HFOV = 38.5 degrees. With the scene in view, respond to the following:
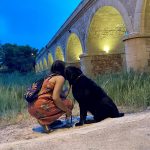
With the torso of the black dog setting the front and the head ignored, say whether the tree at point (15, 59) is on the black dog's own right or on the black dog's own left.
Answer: on the black dog's own right

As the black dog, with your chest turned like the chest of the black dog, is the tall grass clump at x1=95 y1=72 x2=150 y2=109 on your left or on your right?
on your right

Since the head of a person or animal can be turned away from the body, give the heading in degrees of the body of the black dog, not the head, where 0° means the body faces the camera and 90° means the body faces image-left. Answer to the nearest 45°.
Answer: approximately 90°

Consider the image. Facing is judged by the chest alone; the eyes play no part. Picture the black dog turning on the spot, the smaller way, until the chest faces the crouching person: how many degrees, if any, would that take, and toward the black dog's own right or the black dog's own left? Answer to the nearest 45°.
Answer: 0° — it already faces them

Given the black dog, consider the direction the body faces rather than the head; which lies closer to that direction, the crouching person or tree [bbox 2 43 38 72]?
the crouching person

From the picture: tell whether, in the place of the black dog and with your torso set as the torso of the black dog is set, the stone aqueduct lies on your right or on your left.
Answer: on your right
